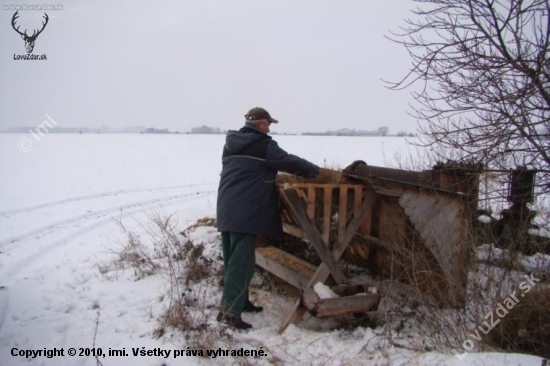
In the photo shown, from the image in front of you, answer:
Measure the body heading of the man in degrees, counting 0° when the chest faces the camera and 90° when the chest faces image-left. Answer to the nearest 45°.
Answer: approximately 225°

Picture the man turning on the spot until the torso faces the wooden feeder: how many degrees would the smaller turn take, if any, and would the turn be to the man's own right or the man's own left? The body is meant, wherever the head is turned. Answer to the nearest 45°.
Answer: approximately 45° to the man's own right
